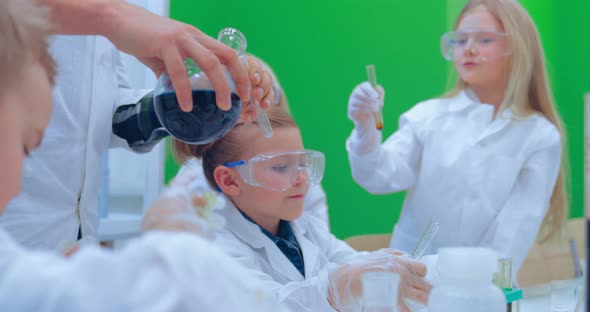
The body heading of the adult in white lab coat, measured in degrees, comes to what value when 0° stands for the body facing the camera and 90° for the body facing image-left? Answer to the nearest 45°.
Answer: approximately 315°

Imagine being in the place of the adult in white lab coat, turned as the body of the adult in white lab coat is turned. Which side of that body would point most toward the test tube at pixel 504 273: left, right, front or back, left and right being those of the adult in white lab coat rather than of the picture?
front

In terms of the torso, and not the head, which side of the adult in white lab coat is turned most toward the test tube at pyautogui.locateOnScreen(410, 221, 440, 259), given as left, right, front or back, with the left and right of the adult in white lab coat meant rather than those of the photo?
front
